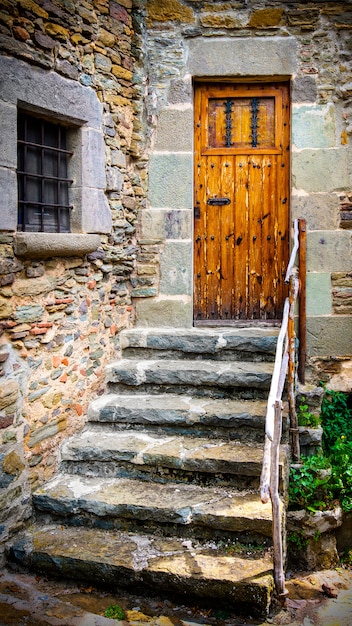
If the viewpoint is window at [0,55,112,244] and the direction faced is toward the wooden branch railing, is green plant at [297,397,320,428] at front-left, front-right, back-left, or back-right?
front-left

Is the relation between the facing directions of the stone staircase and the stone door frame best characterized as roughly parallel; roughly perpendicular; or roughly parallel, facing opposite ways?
roughly parallel

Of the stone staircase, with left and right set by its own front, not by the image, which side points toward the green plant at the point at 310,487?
left

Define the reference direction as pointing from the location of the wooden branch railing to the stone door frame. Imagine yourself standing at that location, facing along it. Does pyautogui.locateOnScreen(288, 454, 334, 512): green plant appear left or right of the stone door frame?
right

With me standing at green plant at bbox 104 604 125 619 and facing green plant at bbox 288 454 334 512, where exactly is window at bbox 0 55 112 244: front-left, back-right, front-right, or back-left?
front-left

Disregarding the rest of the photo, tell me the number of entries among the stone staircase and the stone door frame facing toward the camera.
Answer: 2

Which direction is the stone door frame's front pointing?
toward the camera

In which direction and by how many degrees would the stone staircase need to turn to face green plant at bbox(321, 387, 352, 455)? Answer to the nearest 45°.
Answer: approximately 135° to its left

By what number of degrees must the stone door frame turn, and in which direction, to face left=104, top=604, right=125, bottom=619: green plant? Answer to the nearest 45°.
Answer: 0° — it already faces it
